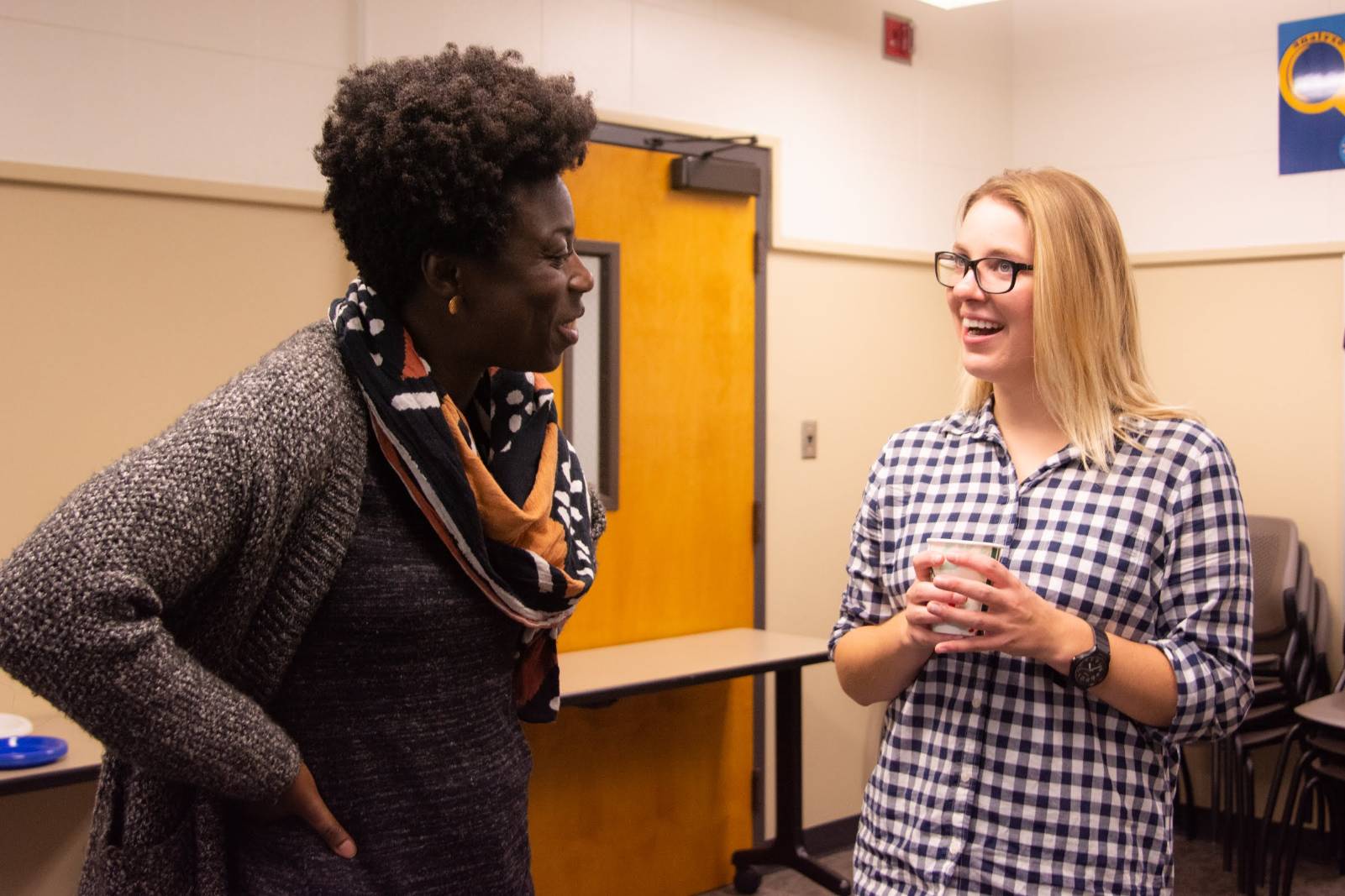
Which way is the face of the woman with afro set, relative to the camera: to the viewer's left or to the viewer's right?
to the viewer's right

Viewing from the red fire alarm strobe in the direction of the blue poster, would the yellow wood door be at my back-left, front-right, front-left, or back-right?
back-right

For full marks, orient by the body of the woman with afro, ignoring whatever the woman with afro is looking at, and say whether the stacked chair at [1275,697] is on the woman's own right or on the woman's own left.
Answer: on the woman's own left

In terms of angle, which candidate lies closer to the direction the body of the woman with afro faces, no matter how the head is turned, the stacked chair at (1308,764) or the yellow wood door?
the stacked chair

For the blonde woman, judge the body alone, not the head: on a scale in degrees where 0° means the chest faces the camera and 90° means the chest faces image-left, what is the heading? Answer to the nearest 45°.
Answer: approximately 45°

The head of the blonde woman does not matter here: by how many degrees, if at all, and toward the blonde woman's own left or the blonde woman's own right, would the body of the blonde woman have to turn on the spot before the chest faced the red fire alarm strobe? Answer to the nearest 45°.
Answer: approximately 135° to the blonde woman's own right

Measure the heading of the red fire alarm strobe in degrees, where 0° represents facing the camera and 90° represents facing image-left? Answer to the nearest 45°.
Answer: approximately 315°

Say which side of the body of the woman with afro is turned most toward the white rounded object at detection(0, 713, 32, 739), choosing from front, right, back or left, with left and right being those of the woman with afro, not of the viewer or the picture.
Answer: back
